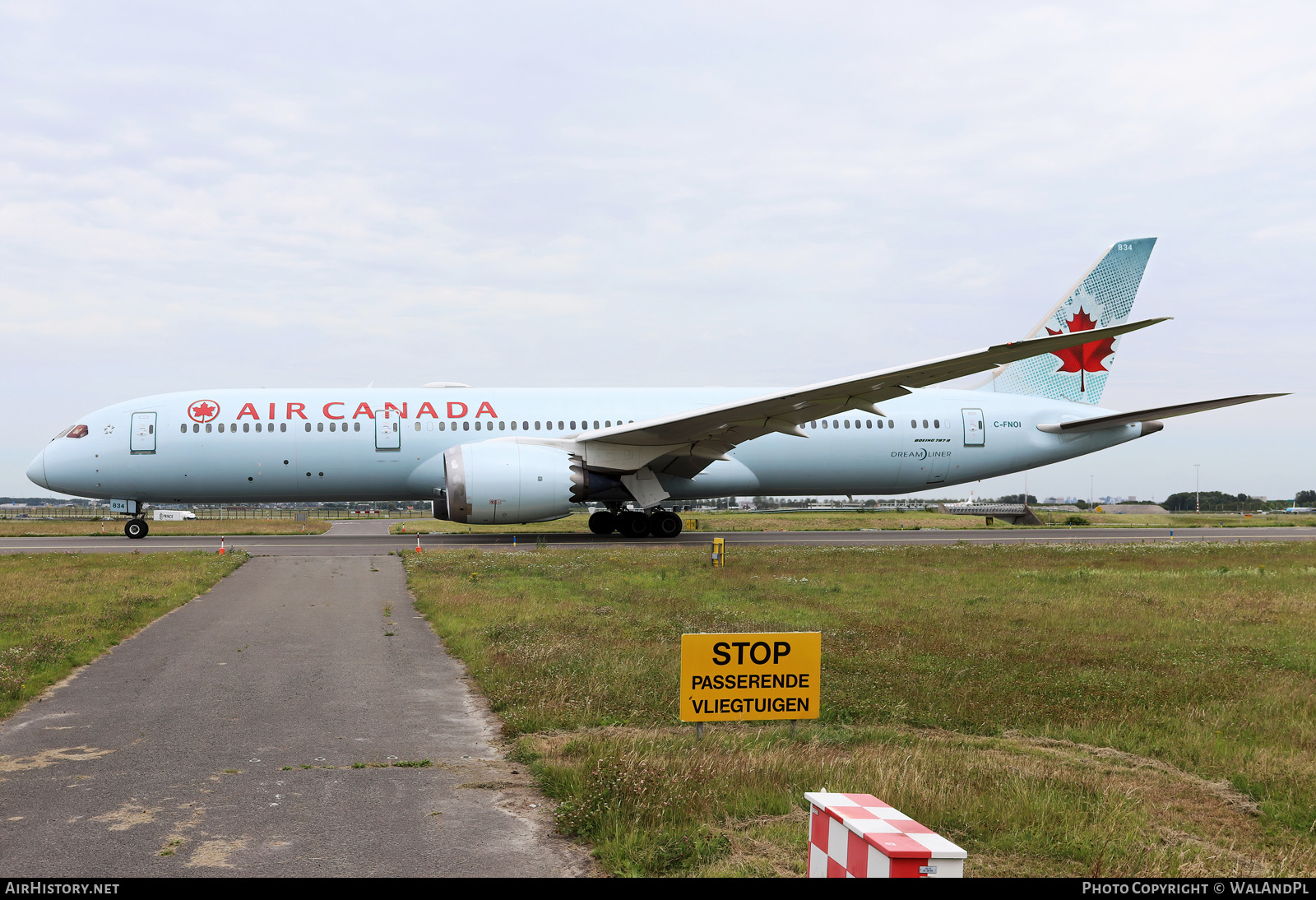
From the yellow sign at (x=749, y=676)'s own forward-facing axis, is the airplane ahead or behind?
behind

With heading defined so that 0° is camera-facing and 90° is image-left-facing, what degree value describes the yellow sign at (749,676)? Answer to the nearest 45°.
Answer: approximately 0°

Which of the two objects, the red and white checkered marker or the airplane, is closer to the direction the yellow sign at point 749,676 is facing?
the red and white checkered marker

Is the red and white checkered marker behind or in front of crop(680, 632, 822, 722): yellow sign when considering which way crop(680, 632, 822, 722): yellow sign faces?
in front
